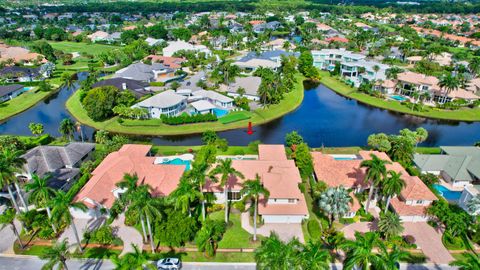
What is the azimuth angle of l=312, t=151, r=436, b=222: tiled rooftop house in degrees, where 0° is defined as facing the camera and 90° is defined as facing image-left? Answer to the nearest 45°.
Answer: approximately 0°

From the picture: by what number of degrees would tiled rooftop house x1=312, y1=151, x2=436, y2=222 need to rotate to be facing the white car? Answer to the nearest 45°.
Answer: approximately 45° to its right

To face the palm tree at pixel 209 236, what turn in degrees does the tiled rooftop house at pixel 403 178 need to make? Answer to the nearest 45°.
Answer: approximately 45° to its right

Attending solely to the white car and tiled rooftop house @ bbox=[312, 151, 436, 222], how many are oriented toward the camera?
1
